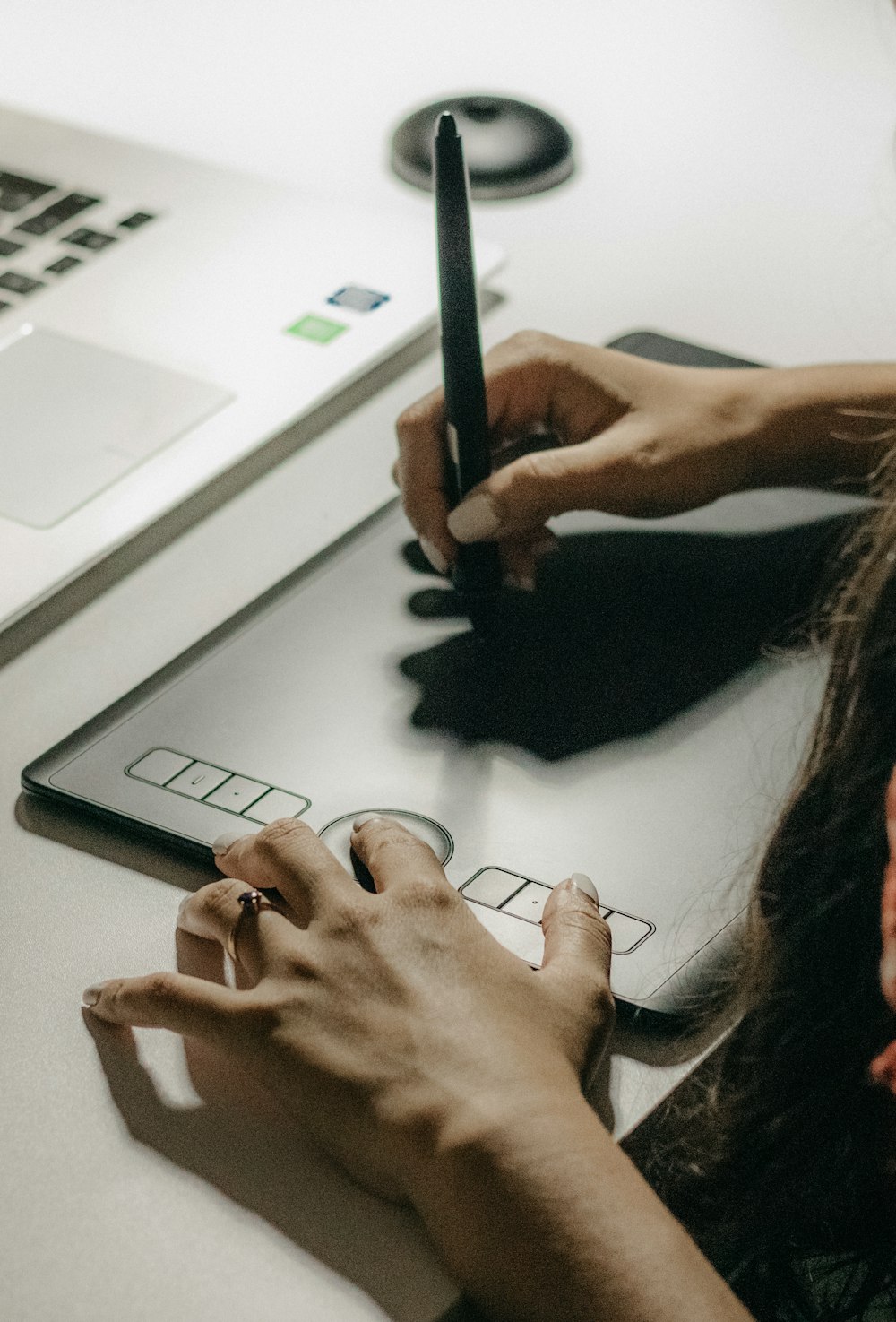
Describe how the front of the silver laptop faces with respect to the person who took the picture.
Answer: facing the viewer and to the right of the viewer
